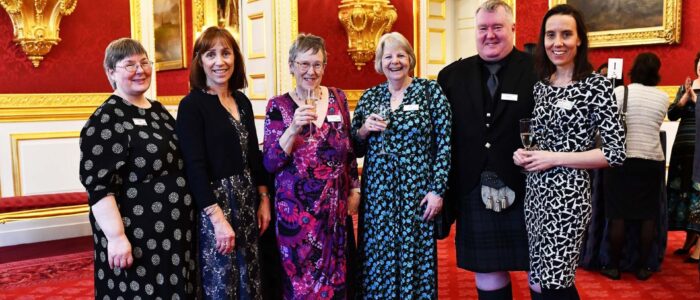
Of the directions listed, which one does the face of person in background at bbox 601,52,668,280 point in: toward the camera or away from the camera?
away from the camera

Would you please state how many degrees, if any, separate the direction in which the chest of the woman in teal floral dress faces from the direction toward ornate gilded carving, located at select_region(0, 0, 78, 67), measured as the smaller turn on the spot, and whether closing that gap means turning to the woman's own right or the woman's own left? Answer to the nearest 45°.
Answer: approximately 135° to the woman's own right

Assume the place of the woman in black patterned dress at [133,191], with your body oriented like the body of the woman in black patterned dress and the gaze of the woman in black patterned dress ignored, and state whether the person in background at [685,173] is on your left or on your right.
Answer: on your left

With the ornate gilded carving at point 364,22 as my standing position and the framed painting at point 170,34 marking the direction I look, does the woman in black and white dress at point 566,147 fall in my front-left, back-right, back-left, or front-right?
back-left

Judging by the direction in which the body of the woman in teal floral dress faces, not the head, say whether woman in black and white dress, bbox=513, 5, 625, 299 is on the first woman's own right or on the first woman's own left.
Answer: on the first woman's own left

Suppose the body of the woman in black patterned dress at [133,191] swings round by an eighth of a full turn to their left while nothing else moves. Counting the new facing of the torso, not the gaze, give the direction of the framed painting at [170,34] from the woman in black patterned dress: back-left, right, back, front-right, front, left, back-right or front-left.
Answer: left

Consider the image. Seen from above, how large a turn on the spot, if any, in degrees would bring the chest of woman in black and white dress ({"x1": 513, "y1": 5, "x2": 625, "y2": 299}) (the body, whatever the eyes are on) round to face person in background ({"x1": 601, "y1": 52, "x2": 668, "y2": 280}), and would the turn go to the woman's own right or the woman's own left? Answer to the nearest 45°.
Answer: approximately 135° to the woman's own right

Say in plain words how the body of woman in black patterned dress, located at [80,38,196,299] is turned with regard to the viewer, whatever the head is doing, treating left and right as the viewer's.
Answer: facing the viewer and to the right of the viewer

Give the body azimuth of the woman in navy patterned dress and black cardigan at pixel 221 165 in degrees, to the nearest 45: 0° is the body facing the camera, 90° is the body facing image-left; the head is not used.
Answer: approximately 315°
